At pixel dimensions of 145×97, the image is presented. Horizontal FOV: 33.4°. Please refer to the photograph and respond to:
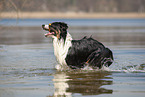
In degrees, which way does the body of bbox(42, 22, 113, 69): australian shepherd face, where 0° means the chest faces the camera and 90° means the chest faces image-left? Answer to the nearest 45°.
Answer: approximately 90°
